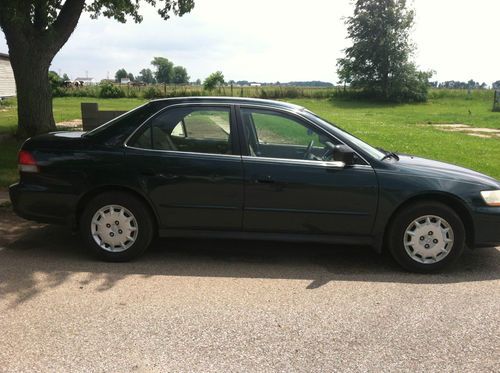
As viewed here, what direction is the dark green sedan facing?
to the viewer's right

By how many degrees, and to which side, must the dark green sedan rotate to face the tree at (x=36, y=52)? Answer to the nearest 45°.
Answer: approximately 135° to its left
